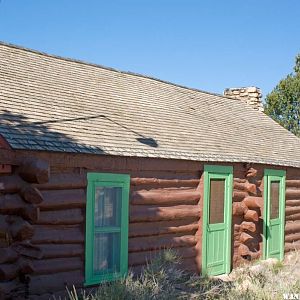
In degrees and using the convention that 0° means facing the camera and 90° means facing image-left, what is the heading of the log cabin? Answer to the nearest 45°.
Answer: approximately 315°

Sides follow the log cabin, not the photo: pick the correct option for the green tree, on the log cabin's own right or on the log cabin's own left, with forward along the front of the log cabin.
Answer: on the log cabin's own left
